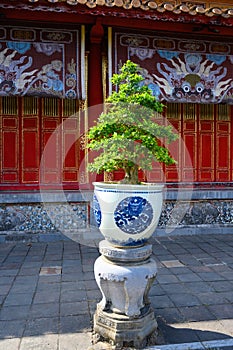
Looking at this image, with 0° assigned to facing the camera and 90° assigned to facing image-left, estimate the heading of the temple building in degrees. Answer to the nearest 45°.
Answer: approximately 0°

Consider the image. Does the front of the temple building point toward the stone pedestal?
yes

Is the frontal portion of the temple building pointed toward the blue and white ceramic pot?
yes

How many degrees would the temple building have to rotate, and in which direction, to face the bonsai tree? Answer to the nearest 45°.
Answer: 0° — it already faces it
